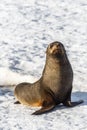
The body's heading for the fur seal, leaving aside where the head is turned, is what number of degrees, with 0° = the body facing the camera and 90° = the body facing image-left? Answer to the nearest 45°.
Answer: approximately 315°
